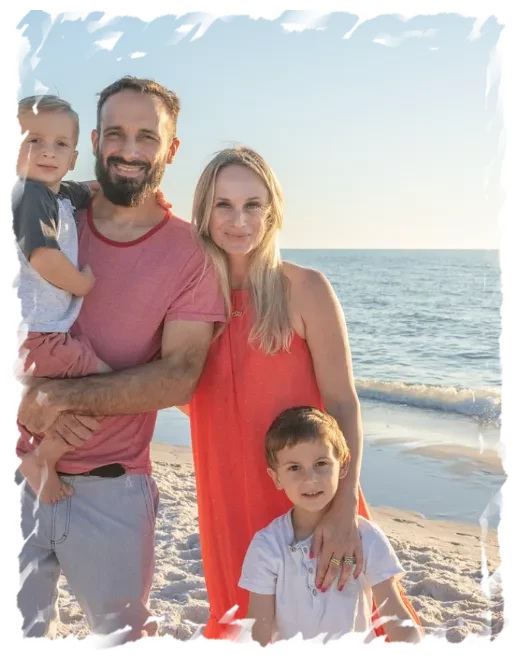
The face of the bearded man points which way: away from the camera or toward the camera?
toward the camera

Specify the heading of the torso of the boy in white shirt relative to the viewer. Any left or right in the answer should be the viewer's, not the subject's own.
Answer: facing the viewer

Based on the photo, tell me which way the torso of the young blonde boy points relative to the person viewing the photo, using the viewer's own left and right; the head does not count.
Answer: facing the viewer and to the right of the viewer

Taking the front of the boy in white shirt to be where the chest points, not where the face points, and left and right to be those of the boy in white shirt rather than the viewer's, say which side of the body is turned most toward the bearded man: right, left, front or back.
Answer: right

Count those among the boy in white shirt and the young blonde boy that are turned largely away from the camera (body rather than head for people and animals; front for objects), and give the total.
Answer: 0

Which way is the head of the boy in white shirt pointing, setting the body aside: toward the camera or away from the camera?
toward the camera

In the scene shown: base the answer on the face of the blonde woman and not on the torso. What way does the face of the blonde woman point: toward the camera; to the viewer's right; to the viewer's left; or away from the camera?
toward the camera
